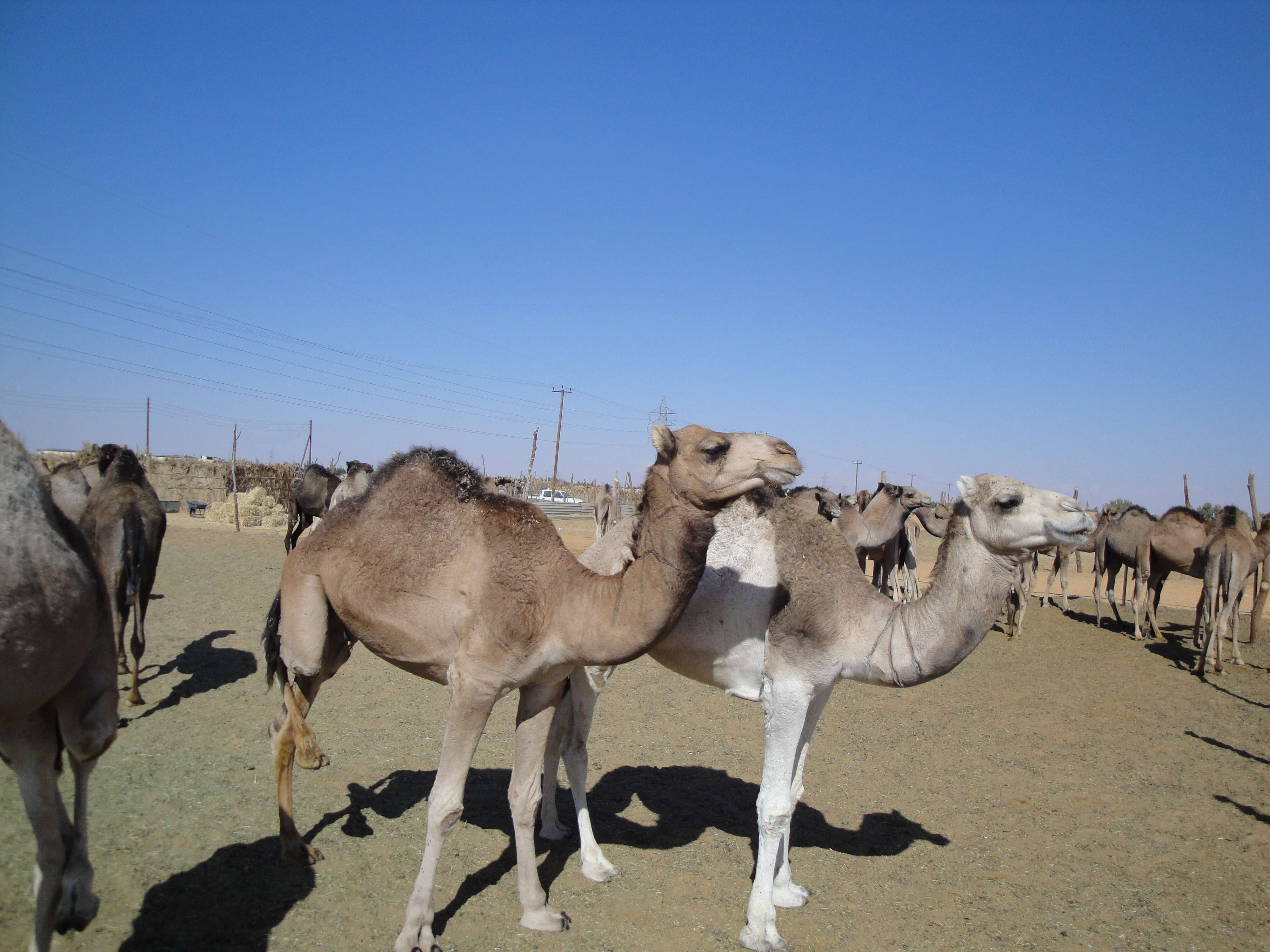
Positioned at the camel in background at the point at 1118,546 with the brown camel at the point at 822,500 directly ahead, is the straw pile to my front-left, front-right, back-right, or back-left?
front-right

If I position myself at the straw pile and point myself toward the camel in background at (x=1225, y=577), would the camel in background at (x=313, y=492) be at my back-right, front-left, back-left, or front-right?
front-right

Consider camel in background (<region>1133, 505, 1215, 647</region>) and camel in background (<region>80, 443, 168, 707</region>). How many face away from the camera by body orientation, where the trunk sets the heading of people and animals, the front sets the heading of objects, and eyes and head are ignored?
1

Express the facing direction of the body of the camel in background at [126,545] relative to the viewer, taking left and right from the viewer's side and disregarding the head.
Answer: facing away from the viewer

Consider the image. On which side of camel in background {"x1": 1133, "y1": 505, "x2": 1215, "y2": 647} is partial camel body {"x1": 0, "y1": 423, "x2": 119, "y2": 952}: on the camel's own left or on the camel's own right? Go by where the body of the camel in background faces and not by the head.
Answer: on the camel's own right

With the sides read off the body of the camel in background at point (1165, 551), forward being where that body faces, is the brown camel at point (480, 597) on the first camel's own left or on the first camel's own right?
on the first camel's own right

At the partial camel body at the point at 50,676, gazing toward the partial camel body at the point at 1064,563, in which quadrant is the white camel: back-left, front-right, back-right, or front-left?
front-right
